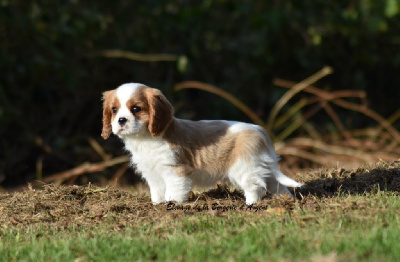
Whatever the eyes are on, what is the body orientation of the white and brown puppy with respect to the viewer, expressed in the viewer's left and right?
facing to the left of the viewer
